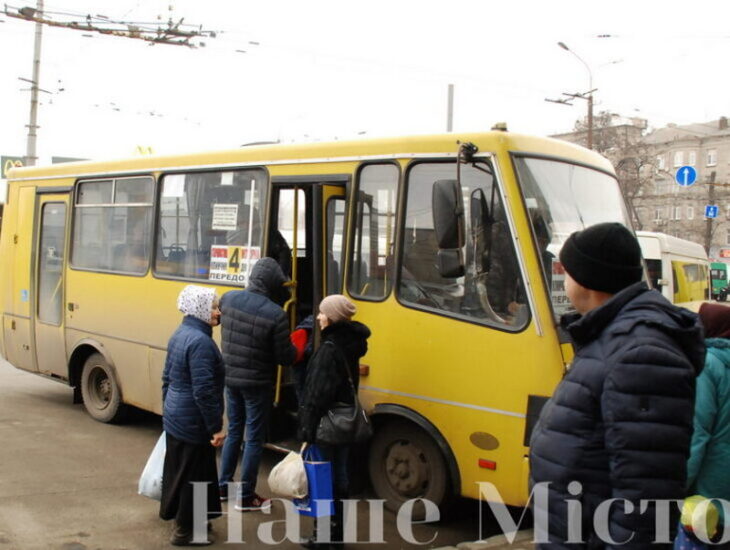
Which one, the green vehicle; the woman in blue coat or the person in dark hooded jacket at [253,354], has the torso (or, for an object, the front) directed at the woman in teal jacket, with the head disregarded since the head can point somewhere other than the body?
the green vehicle

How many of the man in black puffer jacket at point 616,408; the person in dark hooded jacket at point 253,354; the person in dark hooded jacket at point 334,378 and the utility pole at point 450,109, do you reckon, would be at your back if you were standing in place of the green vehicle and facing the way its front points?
0

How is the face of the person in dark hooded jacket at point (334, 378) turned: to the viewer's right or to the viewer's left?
to the viewer's left

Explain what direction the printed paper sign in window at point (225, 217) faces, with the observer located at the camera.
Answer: facing the viewer

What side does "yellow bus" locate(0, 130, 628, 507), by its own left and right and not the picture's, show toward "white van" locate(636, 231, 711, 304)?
left

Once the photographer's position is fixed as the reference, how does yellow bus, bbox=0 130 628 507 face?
facing the viewer and to the right of the viewer

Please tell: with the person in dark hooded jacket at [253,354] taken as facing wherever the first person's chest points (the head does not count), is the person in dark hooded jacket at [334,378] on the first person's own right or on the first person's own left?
on the first person's own right

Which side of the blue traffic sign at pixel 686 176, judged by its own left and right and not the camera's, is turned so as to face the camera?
front

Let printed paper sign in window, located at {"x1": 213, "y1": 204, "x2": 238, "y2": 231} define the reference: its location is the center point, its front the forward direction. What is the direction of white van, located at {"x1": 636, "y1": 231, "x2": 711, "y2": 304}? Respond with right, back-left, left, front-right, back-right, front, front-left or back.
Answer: back-left

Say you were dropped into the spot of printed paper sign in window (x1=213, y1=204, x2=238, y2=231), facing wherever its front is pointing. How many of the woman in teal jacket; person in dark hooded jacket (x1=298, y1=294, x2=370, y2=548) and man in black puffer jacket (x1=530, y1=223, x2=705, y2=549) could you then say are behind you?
0

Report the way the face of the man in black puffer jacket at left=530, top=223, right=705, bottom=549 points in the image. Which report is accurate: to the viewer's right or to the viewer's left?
to the viewer's left

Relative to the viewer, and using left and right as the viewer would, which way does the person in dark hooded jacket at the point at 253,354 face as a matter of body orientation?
facing away from the viewer and to the right of the viewer

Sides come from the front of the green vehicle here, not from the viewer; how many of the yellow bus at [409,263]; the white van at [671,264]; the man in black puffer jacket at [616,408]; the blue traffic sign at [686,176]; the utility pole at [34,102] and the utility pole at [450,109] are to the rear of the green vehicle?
0

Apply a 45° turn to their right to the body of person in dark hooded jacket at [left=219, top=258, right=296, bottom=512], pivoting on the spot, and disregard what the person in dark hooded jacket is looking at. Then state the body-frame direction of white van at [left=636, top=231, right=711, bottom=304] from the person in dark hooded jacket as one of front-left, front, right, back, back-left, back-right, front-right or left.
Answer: front-left

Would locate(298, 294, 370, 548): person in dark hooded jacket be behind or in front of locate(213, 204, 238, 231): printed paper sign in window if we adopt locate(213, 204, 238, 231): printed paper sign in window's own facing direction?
in front

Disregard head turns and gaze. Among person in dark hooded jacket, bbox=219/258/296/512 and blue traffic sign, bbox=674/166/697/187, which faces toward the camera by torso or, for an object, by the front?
the blue traffic sign

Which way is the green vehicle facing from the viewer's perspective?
toward the camera

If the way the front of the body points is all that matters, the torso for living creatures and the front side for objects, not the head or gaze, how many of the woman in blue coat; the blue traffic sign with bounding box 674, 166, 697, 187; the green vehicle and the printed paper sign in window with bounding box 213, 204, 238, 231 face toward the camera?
3
